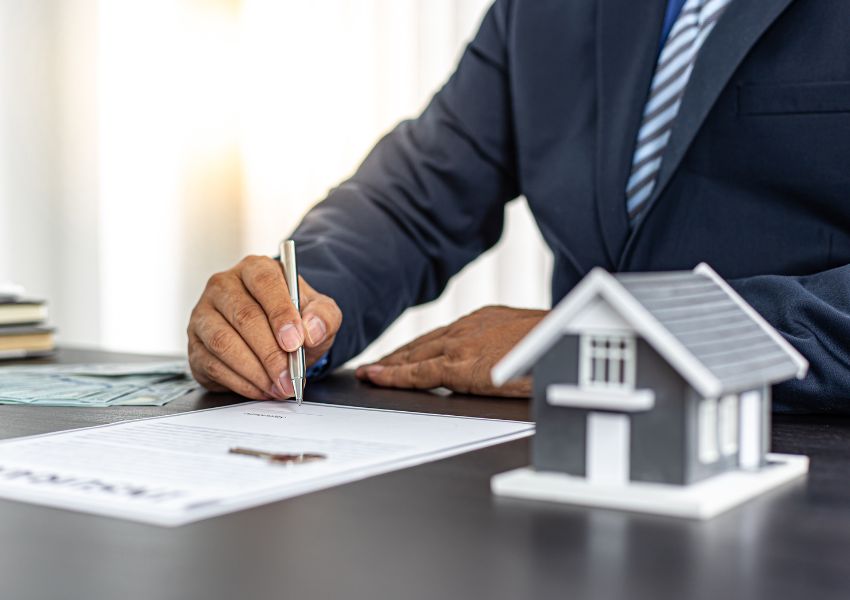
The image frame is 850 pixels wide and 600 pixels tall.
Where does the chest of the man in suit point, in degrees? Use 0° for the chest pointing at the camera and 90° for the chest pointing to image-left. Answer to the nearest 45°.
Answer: approximately 45°

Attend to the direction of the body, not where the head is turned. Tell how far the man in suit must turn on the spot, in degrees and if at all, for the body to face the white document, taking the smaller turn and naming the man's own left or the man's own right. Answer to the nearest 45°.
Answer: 0° — they already face it

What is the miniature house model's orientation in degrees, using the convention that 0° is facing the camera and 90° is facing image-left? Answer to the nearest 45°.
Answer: approximately 45°

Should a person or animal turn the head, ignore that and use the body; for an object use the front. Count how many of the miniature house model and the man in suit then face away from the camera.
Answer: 0

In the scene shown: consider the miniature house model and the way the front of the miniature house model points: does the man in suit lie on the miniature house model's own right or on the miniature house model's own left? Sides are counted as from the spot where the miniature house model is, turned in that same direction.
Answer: on the miniature house model's own right
